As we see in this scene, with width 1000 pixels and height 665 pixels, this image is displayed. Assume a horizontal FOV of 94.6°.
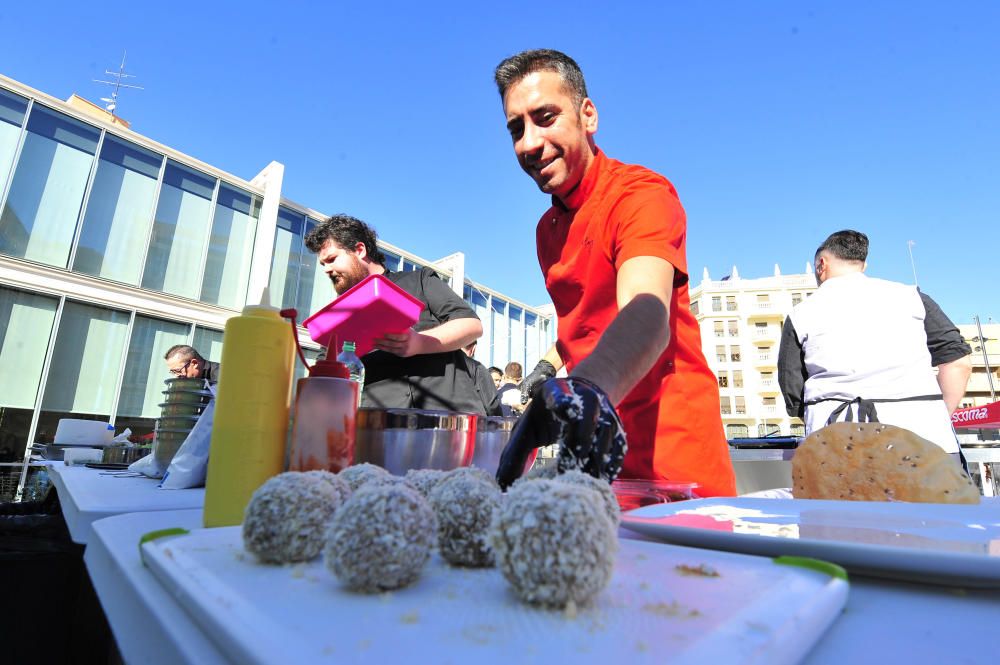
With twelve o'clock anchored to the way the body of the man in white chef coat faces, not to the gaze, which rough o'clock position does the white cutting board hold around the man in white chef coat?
The white cutting board is roughly at 6 o'clock from the man in white chef coat.

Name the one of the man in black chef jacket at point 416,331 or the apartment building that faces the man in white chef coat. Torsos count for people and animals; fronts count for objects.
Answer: the apartment building

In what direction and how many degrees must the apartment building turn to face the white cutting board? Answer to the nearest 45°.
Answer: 0° — it already faces it

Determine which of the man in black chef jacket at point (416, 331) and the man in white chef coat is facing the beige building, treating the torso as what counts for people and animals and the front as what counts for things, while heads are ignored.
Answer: the man in white chef coat

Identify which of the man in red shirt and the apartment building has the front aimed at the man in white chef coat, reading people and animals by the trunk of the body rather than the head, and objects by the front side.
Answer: the apartment building

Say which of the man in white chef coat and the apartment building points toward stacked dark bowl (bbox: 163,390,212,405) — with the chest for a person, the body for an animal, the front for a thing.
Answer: the apartment building

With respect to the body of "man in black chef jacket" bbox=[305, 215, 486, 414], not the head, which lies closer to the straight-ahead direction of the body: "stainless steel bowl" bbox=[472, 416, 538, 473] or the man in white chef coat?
the stainless steel bowl

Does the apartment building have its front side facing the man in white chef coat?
yes

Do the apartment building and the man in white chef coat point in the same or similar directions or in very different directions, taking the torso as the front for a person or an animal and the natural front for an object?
very different directions

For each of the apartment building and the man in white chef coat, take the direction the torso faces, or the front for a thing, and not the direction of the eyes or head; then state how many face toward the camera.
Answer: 1

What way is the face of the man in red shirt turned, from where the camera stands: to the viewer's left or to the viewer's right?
to the viewer's left

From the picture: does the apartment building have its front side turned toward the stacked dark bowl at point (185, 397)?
yes

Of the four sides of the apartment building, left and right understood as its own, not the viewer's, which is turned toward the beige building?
left

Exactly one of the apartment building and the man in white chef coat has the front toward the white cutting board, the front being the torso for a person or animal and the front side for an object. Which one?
the apartment building

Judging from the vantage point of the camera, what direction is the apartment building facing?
facing the viewer

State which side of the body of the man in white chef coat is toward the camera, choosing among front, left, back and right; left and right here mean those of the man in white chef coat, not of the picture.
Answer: back

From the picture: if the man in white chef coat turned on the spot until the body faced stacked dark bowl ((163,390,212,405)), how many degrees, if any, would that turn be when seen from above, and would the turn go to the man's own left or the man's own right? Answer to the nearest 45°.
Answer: approximately 135° to the man's own left

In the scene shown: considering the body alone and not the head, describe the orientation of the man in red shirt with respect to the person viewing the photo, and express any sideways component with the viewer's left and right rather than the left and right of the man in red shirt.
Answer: facing the viewer and to the left of the viewer
